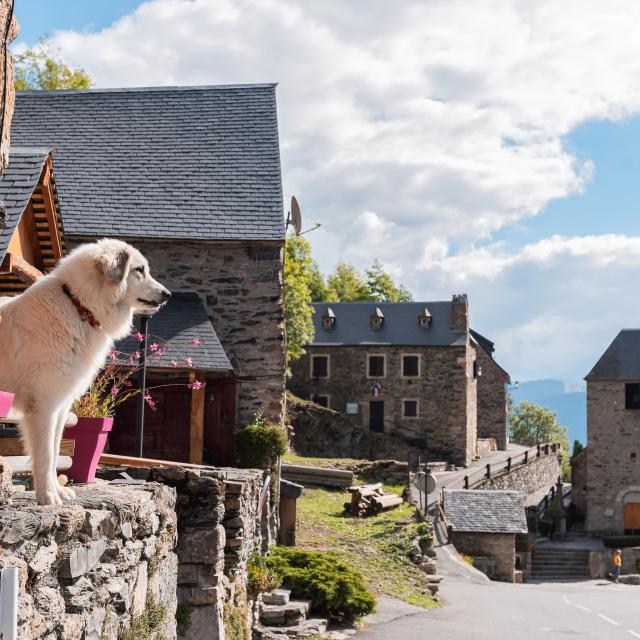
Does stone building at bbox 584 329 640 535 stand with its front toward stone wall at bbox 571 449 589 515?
no

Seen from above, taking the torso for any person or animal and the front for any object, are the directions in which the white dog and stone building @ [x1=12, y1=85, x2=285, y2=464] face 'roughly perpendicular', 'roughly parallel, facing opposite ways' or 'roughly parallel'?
roughly perpendicular

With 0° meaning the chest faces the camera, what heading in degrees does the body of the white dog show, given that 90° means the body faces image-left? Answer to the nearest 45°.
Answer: approximately 270°

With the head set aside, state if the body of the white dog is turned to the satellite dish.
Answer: no

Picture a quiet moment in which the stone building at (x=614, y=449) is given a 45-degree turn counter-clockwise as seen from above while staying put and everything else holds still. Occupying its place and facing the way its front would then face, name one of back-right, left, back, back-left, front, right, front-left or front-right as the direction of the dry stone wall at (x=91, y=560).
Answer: front-right

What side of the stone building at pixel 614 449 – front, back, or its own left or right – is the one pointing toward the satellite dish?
front

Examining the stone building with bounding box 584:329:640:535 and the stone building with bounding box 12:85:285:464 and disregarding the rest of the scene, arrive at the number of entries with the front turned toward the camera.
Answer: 2

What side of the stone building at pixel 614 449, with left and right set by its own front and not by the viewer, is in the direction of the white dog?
front

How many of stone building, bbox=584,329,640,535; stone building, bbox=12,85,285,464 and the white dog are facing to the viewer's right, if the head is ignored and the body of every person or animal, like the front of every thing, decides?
1

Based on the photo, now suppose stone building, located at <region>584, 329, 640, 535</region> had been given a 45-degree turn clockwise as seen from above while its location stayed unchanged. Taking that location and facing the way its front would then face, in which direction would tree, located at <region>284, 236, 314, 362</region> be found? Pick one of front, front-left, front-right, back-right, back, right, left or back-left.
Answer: front

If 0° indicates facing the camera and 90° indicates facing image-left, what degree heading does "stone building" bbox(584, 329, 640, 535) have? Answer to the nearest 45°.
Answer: approximately 0°
